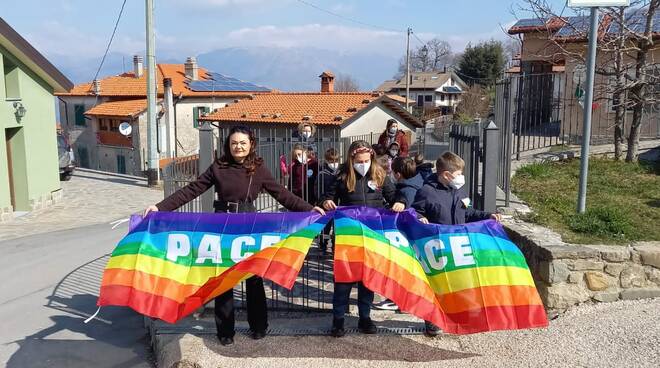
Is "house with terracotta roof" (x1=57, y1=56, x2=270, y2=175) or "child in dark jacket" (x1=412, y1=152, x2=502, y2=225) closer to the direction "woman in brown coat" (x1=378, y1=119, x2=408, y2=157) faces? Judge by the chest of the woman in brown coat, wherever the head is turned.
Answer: the child in dark jacket

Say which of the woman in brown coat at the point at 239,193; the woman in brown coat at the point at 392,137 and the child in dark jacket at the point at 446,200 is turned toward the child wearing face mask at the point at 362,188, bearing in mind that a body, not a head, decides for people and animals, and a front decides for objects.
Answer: the woman in brown coat at the point at 392,137

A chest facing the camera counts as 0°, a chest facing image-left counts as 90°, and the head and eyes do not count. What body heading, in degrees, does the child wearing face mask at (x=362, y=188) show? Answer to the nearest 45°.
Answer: approximately 0°

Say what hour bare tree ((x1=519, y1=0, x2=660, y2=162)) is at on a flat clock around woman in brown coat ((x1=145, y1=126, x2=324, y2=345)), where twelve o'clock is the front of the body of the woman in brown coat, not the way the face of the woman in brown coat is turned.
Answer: The bare tree is roughly at 8 o'clock from the woman in brown coat.

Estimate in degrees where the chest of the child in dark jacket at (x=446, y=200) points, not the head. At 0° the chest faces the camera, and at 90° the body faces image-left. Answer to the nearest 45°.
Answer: approximately 315°

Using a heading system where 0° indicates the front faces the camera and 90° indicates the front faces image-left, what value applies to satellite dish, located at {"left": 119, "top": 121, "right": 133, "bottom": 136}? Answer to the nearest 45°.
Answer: approximately 0°

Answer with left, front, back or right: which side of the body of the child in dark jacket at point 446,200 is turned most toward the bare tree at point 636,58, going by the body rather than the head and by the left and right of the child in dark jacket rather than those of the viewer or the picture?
left

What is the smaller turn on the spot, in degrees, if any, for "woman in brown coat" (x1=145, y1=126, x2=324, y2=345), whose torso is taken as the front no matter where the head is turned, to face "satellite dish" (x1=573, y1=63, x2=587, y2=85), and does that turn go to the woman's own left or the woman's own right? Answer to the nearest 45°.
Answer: approximately 135° to the woman's own left
